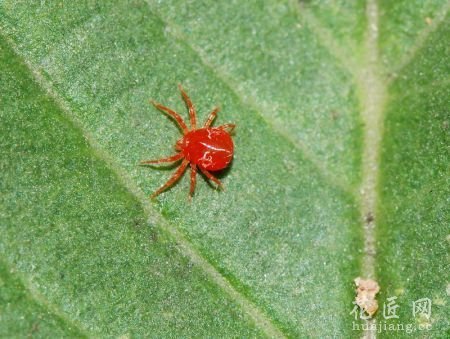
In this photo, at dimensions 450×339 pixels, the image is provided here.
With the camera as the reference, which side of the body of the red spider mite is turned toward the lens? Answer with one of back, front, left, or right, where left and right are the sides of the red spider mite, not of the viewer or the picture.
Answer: left
